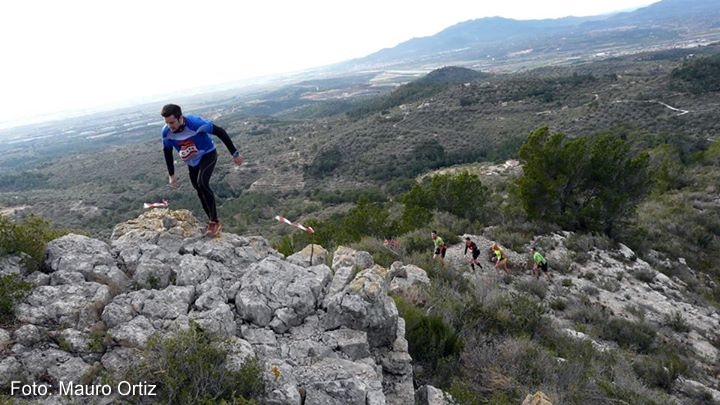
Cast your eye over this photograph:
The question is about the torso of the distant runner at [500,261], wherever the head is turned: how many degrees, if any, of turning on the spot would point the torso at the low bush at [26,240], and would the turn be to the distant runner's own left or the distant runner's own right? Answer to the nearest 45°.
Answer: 0° — they already face it

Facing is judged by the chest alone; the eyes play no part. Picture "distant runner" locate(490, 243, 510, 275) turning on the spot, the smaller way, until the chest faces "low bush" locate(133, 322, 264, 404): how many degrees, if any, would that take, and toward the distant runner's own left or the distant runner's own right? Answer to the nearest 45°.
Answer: approximately 45° to the distant runner's own left

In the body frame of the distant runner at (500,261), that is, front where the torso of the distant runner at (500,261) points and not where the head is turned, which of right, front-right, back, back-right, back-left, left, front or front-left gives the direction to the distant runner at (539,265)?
back-left

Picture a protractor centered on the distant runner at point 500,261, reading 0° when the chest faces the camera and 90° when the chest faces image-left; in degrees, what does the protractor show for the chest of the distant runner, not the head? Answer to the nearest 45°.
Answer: approximately 45°

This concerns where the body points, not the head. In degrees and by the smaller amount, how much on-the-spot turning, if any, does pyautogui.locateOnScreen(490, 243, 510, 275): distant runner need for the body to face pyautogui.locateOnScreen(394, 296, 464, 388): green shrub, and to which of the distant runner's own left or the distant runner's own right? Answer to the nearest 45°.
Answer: approximately 45° to the distant runner's own left

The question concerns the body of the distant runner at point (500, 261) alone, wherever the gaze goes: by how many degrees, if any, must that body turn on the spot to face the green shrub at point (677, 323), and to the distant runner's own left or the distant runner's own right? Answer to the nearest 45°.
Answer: approximately 135° to the distant runner's own left

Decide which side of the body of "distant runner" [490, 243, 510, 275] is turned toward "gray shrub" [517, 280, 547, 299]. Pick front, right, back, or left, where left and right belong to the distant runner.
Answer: left

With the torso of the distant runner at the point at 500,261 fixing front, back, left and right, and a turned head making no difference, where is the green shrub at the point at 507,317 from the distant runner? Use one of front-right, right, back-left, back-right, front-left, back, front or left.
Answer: front-left

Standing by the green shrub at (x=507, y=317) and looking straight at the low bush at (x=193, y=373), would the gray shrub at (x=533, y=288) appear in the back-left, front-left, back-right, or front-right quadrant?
back-right

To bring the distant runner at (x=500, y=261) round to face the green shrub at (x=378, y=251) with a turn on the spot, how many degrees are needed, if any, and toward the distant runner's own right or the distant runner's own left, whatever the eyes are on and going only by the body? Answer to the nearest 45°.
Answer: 0° — they already face it
